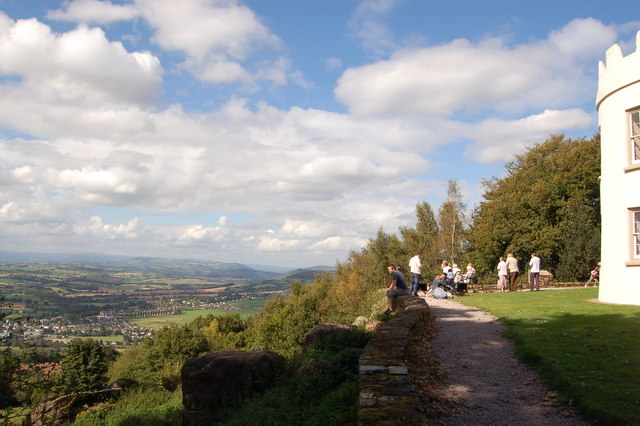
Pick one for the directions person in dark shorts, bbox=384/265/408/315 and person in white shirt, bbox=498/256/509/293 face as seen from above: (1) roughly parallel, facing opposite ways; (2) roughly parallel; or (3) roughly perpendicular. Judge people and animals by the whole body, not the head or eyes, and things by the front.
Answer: roughly perpendicular

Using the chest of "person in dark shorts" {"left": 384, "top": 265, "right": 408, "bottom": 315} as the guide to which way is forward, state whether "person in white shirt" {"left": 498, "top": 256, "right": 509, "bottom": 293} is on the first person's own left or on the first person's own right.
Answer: on the first person's own right

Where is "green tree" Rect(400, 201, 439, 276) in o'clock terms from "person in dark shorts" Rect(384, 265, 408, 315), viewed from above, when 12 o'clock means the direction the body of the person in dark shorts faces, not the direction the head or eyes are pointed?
The green tree is roughly at 3 o'clock from the person in dark shorts.

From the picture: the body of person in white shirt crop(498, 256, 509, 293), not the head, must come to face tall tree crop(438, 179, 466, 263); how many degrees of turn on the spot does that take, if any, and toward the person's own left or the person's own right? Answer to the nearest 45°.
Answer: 0° — they already face it

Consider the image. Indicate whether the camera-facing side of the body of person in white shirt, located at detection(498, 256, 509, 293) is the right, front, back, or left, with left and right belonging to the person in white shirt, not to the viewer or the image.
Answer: back

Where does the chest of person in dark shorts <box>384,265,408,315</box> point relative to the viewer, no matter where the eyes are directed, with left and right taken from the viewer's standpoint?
facing to the left of the viewer

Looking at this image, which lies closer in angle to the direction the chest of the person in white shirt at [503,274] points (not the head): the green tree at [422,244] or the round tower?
the green tree

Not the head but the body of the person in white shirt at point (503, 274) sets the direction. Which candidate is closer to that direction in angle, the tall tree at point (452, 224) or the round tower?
the tall tree

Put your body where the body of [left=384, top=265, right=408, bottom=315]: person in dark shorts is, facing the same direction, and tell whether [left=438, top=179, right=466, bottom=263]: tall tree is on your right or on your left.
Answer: on your right
